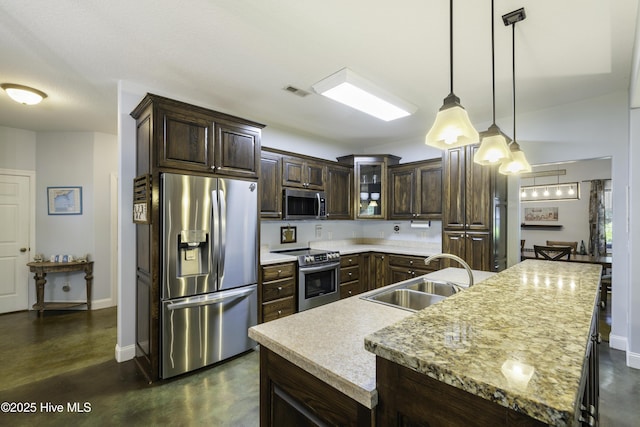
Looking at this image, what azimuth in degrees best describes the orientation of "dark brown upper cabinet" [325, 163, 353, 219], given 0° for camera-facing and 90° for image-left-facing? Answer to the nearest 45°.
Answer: approximately 315°

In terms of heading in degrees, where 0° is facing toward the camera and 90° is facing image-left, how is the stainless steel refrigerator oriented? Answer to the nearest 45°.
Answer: approximately 315°

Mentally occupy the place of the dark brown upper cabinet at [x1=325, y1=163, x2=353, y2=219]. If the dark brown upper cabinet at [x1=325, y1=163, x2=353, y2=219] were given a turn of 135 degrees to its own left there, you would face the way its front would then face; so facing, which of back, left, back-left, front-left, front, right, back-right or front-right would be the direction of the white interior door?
left

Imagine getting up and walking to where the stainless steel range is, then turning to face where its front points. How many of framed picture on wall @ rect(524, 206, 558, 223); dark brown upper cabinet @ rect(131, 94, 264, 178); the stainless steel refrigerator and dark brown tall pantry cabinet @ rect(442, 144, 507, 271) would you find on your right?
2

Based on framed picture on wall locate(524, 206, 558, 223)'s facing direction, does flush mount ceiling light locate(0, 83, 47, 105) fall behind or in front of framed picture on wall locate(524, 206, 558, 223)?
in front

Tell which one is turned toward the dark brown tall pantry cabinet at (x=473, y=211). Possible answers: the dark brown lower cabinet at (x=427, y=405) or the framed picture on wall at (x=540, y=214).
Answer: the framed picture on wall

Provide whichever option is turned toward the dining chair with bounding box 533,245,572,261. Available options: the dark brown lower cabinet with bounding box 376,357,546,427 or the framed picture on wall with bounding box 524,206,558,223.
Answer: the framed picture on wall

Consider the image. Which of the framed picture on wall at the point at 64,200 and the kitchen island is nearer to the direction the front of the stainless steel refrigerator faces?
the kitchen island

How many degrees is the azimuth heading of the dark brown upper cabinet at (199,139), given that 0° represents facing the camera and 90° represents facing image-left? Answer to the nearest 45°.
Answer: approximately 315°
